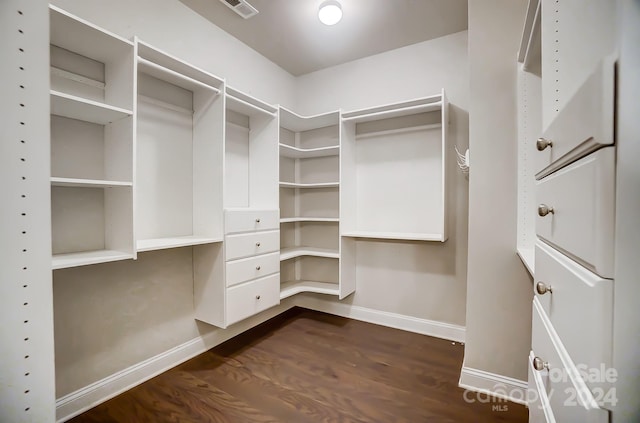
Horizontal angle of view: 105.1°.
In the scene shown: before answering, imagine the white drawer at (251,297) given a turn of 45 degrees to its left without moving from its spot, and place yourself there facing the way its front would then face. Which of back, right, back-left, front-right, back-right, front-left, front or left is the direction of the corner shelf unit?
front-left

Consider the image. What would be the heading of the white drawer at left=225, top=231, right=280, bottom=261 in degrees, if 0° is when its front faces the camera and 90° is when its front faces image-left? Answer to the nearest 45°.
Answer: approximately 315°

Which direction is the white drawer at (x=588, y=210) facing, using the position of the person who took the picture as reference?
facing to the left of the viewer

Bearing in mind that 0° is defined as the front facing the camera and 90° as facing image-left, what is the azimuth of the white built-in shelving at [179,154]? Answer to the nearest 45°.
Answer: approximately 315°

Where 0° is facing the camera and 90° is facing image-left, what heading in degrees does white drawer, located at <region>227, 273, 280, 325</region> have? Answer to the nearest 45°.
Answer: approximately 315°

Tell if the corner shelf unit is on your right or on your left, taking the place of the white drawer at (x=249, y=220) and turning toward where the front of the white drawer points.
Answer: on your left
